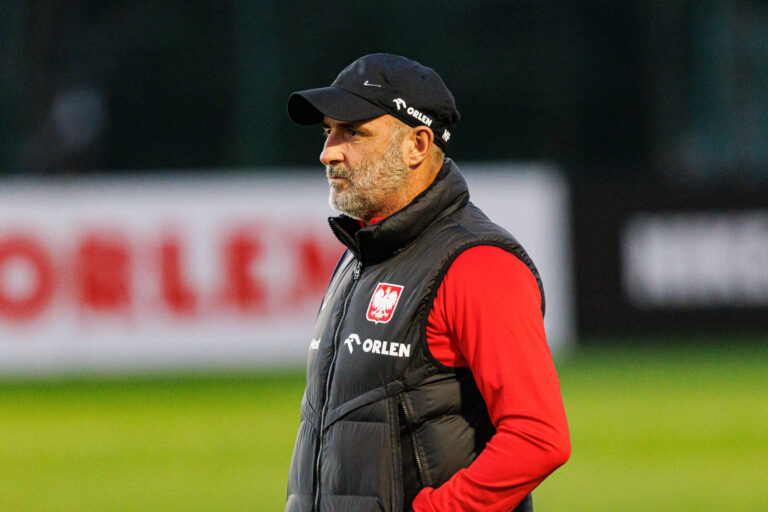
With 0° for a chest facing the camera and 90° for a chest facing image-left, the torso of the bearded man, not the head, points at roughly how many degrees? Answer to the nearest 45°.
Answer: approximately 45°

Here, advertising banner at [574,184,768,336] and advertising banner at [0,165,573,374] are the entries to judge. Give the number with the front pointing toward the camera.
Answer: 2

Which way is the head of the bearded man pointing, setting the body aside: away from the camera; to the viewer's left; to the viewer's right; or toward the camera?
to the viewer's left

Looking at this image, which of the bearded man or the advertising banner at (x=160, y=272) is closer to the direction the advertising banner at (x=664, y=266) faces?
the bearded man

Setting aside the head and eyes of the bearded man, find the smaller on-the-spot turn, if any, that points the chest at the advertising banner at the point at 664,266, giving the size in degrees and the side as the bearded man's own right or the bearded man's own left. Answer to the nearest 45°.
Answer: approximately 135° to the bearded man's own right

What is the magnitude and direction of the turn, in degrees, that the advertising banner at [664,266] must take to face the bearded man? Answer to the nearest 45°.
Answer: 0° — it already faces them

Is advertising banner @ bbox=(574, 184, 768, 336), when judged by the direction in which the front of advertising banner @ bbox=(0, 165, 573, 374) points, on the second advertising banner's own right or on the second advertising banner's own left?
on the second advertising banner's own left

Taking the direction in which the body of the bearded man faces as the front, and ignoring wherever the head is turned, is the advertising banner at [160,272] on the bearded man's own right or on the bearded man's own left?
on the bearded man's own right

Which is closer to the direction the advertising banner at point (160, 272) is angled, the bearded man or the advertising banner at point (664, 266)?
the bearded man

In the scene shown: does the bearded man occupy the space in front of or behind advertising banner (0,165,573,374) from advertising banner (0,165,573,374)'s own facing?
in front
